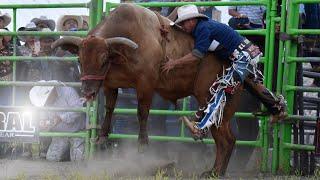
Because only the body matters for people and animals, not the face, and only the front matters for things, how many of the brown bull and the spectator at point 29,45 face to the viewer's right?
0

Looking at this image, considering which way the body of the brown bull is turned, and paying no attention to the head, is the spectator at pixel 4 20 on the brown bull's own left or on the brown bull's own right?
on the brown bull's own right

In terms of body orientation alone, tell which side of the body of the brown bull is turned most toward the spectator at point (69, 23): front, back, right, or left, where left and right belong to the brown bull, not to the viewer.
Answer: right

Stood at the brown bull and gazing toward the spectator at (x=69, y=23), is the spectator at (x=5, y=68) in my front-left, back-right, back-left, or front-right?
front-left

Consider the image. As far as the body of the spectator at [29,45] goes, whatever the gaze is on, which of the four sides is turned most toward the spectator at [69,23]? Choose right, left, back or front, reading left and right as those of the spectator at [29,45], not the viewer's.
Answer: left

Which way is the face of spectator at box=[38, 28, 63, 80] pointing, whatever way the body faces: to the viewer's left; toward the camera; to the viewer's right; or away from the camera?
toward the camera

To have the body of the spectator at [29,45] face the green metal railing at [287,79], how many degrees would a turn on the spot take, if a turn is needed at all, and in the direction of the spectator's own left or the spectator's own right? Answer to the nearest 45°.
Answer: approximately 45° to the spectator's own left

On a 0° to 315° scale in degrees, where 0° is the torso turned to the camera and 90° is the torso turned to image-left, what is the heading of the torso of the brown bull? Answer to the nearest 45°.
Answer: approximately 45°

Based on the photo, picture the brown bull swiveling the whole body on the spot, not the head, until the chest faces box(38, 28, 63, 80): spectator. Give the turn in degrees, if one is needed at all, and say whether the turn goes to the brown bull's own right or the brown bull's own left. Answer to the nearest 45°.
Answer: approximately 90° to the brown bull's own right

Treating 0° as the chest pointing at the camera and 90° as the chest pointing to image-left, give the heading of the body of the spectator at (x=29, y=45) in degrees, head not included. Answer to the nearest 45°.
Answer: approximately 0°

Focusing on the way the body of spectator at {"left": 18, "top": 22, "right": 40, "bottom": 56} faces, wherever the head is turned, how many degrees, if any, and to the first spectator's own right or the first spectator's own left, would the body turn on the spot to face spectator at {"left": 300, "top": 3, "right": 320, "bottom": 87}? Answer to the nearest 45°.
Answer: approximately 45° to the first spectator's own left

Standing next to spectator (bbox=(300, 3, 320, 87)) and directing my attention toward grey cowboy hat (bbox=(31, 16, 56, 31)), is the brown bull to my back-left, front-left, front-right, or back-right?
front-left
